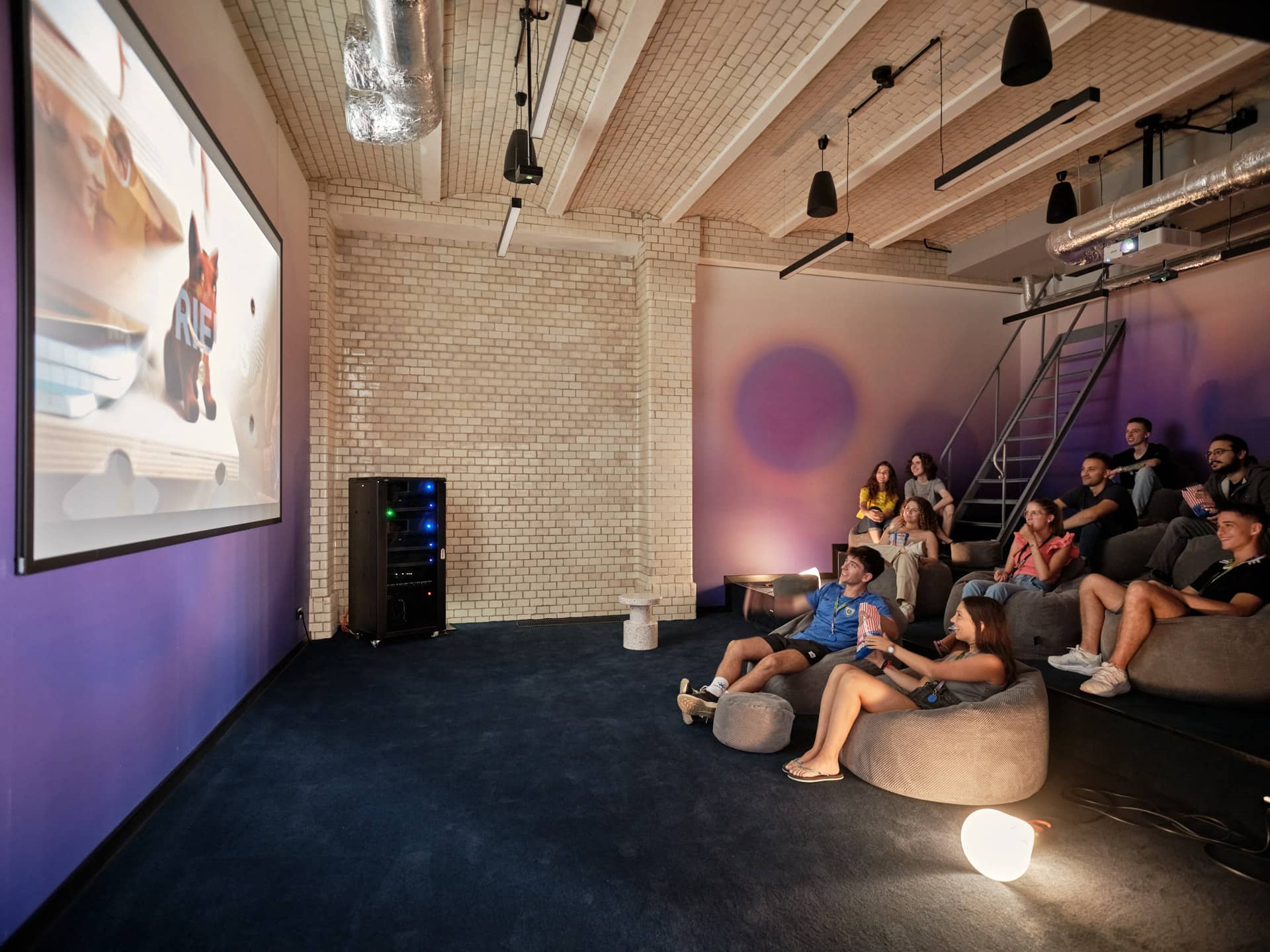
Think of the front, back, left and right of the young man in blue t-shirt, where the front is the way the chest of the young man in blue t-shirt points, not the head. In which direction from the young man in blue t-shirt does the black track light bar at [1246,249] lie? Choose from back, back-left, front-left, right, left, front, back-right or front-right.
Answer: back

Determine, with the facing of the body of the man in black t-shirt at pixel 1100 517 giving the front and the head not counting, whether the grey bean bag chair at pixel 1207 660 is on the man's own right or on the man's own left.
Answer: on the man's own left

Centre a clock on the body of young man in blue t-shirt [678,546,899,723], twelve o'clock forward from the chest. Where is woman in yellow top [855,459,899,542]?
The woman in yellow top is roughly at 5 o'clock from the young man in blue t-shirt.

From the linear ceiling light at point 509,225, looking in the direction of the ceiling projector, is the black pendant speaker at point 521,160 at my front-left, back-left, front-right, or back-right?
front-right

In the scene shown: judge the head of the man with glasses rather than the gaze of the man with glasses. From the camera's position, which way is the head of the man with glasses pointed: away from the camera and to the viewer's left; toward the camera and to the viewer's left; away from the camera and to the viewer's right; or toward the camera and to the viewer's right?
toward the camera and to the viewer's left

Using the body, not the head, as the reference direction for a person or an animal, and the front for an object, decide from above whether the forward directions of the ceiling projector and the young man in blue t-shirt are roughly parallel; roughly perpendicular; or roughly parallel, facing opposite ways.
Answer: roughly parallel

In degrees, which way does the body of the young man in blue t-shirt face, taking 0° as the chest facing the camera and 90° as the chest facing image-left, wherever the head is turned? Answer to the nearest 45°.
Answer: approximately 45°

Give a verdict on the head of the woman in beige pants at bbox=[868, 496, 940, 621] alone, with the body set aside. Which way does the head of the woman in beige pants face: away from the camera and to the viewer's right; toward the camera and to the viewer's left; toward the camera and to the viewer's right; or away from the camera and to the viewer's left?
toward the camera and to the viewer's left

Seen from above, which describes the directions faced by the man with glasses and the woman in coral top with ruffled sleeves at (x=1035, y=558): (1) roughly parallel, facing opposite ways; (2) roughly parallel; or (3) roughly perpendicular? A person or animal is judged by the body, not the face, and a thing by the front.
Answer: roughly parallel

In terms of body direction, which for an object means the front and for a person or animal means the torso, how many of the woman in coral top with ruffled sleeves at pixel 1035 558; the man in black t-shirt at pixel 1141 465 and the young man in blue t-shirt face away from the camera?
0

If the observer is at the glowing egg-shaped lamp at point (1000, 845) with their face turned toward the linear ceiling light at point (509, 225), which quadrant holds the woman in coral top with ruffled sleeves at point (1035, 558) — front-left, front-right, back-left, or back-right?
front-right

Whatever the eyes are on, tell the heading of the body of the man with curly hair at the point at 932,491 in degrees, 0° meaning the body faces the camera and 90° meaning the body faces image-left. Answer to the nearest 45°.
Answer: approximately 45°

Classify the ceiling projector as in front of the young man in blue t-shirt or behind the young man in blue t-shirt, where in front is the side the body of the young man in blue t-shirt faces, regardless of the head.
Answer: behind

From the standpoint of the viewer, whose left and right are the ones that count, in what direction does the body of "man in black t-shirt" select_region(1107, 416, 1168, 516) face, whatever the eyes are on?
facing the viewer and to the left of the viewer

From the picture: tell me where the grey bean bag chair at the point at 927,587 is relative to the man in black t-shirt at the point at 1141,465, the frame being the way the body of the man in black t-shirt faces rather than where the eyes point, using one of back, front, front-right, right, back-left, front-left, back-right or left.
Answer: front

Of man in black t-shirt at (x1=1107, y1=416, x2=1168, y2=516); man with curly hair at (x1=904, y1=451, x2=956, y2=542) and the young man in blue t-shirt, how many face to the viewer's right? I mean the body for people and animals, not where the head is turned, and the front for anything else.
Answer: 0

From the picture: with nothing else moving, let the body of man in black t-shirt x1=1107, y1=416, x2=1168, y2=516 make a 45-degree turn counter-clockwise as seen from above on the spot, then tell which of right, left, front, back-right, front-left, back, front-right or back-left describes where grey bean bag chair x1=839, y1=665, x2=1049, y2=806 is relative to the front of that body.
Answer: front

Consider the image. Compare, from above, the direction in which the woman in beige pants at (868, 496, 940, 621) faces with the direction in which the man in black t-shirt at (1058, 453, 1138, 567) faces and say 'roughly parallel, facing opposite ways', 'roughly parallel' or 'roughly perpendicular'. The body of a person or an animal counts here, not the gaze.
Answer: roughly parallel

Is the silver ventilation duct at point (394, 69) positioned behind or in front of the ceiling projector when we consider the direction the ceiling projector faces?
in front
